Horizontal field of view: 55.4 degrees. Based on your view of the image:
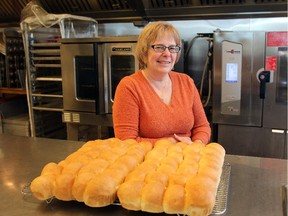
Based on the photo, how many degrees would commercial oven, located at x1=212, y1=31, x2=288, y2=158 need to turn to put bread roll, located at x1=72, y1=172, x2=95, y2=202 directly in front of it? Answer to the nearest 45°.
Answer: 0° — it already faces it

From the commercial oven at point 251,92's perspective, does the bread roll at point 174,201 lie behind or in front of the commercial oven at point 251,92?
in front

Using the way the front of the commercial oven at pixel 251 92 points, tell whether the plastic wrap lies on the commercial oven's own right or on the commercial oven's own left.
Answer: on the commercial oven's own right

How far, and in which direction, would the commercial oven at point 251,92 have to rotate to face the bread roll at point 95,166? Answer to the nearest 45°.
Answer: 0° — it already faces it

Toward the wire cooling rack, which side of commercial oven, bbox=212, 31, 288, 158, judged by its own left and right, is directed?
front

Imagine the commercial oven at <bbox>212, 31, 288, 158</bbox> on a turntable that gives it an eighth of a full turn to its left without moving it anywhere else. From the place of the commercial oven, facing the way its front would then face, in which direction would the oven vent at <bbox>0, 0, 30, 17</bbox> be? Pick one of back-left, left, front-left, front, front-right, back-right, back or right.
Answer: back-right

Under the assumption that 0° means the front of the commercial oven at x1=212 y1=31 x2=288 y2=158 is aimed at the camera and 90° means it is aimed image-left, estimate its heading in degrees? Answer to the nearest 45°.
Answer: approximately 0°

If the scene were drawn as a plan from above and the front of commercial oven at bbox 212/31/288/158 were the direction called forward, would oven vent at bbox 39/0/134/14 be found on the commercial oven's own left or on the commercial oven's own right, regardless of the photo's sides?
on the commercial oven's own right

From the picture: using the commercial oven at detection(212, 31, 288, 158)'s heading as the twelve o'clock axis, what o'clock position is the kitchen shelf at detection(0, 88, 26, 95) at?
The kitchen shelf is roughly at 3 o'clock from the commercial oven.

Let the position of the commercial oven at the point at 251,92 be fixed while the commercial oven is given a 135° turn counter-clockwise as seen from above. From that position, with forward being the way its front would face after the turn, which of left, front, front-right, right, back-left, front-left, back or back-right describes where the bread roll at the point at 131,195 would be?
back-right

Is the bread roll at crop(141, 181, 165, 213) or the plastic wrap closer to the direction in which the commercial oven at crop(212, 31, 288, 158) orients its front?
the bread roll

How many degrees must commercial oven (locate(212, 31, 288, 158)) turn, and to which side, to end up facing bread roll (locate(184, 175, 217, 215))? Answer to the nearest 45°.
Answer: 0° — it already faces it

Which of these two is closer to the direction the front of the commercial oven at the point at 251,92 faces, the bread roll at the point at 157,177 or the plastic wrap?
the bread roll

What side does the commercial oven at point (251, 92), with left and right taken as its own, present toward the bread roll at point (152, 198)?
front
